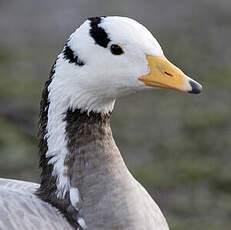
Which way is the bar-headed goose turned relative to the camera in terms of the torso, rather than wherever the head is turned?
to the viewer's right
